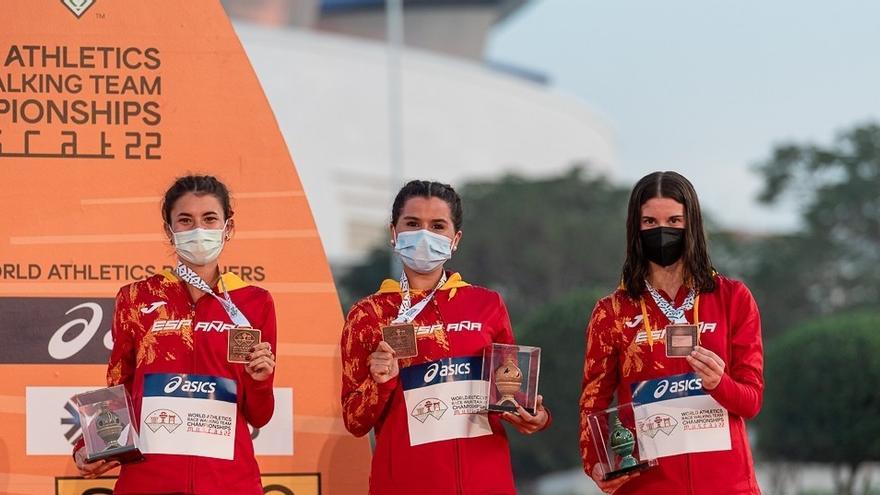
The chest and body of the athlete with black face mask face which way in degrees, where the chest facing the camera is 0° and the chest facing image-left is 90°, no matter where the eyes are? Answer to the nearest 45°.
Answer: approximately 0°

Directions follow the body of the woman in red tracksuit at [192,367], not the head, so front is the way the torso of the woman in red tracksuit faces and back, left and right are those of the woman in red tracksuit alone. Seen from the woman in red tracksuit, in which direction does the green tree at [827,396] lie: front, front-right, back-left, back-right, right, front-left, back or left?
back-left

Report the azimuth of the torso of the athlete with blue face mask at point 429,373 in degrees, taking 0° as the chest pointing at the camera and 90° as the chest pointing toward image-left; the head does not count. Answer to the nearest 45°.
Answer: approximately 0°
